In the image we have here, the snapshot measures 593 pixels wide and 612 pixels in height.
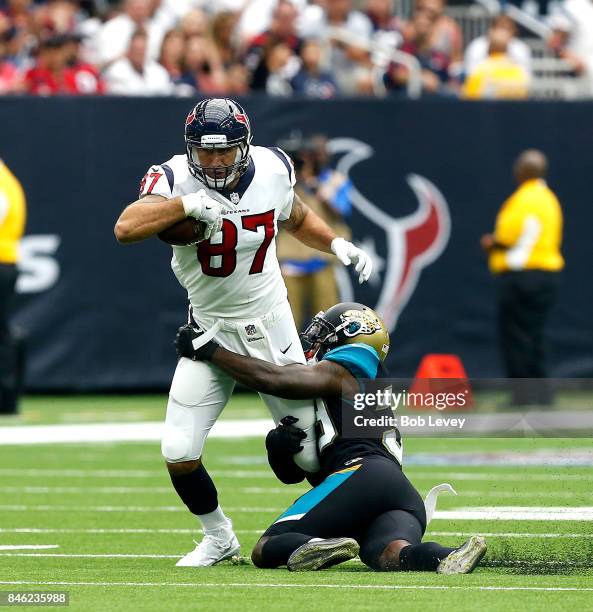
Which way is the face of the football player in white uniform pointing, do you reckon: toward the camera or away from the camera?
toward the camera

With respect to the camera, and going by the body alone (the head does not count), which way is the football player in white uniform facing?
toward the camera

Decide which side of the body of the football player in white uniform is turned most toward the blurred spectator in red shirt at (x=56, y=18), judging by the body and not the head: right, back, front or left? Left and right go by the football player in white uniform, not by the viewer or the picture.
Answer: back

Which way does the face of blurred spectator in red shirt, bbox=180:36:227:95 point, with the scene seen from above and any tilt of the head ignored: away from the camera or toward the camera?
toward the camera

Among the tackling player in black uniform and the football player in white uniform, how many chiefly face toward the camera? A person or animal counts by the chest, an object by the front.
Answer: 1

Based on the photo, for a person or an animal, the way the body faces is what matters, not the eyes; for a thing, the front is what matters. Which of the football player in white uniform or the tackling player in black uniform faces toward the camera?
the football player in white uniform

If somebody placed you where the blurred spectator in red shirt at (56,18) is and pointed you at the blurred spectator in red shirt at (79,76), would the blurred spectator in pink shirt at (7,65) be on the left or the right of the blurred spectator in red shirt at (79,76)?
right

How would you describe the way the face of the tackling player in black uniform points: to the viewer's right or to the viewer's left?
to the viewer's left

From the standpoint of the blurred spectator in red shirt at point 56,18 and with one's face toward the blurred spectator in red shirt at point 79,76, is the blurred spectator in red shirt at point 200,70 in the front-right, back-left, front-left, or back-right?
front-left

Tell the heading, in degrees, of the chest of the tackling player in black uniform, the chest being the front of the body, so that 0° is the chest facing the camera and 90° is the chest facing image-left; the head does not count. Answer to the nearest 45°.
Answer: approximately 135°

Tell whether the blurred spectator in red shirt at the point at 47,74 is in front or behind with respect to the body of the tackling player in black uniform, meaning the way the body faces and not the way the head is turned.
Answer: in front

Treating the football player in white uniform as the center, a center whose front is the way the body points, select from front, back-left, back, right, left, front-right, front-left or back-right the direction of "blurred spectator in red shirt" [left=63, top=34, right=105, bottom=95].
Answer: back
